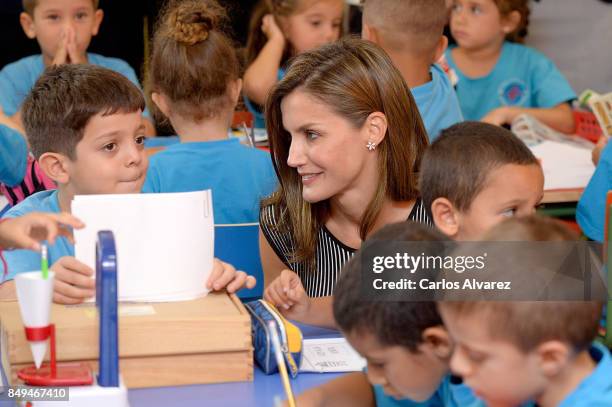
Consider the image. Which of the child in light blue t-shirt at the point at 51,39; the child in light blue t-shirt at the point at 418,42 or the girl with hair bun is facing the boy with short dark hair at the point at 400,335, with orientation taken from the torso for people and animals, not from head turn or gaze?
the child in light blue t-shirt at the point at 51,39

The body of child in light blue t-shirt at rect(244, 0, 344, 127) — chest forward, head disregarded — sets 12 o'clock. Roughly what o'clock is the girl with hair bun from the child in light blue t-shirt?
The girl with hair bun is roughly at 2 o'clock from the child in light blue t-shirt.

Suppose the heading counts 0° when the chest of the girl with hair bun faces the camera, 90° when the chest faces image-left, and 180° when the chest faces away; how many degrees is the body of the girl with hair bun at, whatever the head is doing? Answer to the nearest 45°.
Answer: approximately 180°

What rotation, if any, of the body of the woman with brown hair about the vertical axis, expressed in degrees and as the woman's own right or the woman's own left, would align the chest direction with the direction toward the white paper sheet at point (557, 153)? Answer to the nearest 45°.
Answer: approximately 180°

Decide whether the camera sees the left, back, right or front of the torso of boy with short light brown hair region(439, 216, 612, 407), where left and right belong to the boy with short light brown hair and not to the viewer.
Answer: left

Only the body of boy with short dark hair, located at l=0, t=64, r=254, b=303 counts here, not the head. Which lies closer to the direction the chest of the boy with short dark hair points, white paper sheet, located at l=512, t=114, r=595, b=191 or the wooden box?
the wooden box

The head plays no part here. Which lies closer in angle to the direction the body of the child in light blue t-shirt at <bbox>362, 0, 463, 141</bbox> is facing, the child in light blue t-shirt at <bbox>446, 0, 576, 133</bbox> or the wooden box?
the child in light blue t-shirt

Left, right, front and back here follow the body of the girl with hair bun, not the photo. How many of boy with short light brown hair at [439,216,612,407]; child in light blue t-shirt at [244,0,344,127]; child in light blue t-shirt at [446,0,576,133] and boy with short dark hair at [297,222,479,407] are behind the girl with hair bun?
2

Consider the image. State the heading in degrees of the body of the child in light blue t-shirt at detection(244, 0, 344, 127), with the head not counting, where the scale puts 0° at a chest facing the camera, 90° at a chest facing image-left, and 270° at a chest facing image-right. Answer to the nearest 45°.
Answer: approximately 315°

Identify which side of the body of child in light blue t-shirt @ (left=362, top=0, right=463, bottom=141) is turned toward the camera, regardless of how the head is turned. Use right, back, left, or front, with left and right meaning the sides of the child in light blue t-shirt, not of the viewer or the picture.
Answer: back

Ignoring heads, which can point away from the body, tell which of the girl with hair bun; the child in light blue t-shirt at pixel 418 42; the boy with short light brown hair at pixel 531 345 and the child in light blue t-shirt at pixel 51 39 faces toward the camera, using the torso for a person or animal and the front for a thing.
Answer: the child in light blue t-shirt at pixel 51 39
